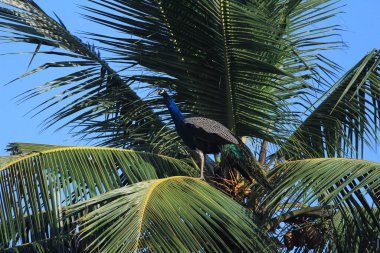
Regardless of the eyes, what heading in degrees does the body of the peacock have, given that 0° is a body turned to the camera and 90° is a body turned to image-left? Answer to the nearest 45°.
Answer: approximately 90°
